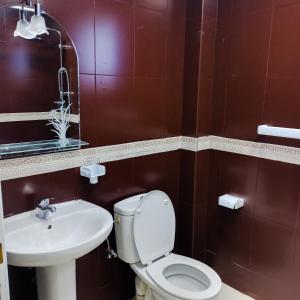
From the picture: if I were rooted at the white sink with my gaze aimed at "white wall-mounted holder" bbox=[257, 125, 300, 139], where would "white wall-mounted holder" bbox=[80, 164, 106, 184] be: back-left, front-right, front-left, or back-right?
front-left

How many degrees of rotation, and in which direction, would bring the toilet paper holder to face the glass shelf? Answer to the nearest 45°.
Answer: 0° — it already faces it

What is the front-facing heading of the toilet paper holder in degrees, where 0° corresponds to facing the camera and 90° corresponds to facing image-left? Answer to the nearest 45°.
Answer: approximately 45°

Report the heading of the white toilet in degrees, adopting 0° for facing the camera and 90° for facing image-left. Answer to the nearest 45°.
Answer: approximately 315°

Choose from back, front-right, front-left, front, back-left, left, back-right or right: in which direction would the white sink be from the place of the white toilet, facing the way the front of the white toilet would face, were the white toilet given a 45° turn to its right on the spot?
front-right

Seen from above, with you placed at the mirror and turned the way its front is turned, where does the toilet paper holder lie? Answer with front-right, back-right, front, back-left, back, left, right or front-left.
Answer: left

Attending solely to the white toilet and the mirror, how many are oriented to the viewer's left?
0

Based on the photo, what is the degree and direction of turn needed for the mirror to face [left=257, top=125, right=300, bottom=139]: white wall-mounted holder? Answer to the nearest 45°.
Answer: approximately 90° to its left

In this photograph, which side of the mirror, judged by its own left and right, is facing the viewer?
front

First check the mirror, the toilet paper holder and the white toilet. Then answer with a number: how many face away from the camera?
0

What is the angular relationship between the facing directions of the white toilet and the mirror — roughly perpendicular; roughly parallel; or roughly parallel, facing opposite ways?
roughly parallel
